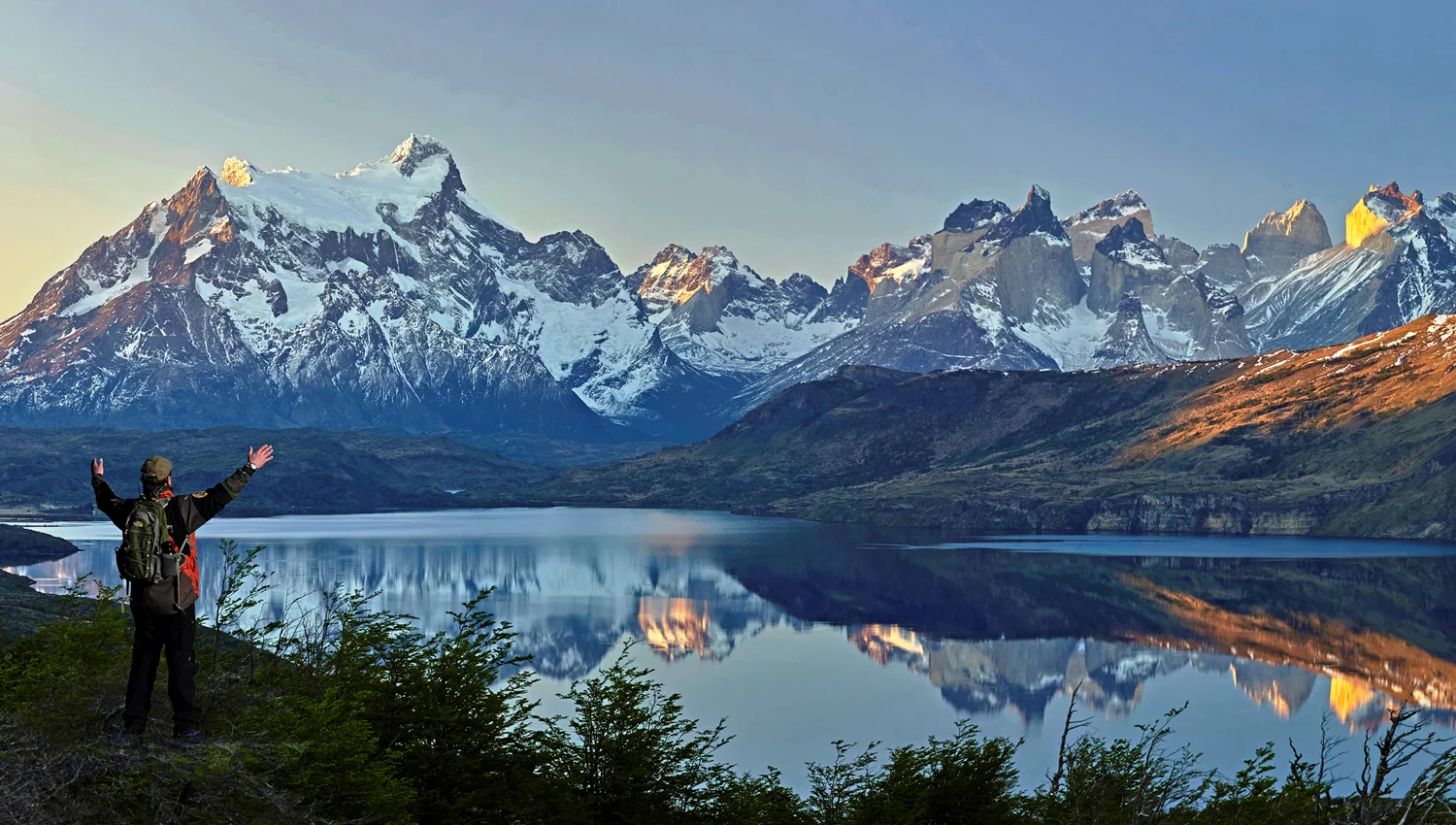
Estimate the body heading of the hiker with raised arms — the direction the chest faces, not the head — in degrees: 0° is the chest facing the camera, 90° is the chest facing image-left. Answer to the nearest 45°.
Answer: approximately 225°
